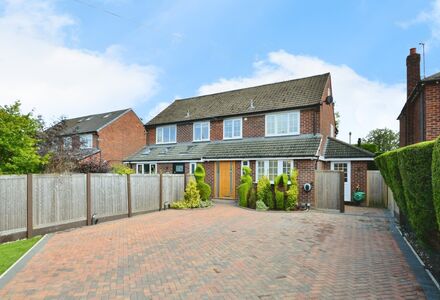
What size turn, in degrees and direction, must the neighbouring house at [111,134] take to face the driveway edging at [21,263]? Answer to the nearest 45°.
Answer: approximately 45° to its left

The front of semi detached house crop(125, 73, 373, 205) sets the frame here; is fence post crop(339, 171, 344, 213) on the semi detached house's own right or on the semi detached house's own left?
on the semi detached house's own left

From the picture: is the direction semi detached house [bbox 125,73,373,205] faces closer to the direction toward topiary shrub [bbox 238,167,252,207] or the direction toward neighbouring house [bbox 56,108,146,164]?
the topiary shrub

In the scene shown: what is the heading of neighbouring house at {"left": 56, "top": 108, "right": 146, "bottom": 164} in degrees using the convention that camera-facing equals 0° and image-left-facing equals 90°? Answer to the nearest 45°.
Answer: approximately 45°

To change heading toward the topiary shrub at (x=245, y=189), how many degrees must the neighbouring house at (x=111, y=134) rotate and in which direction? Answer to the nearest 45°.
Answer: approximately 45° to its left

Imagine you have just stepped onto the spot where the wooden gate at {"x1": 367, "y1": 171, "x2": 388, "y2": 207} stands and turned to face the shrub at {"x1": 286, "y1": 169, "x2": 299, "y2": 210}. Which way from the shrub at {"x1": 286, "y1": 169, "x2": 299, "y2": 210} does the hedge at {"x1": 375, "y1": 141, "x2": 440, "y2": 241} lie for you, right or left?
left

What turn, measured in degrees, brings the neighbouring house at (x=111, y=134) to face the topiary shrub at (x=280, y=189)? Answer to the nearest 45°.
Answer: approximately 45° to its left

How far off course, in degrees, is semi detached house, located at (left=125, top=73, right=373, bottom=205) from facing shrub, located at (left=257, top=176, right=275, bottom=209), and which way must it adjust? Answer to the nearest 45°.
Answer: approximately 45° to its left

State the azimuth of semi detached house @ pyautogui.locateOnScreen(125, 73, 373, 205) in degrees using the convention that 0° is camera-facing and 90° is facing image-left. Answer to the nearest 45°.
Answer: approximately 45°
